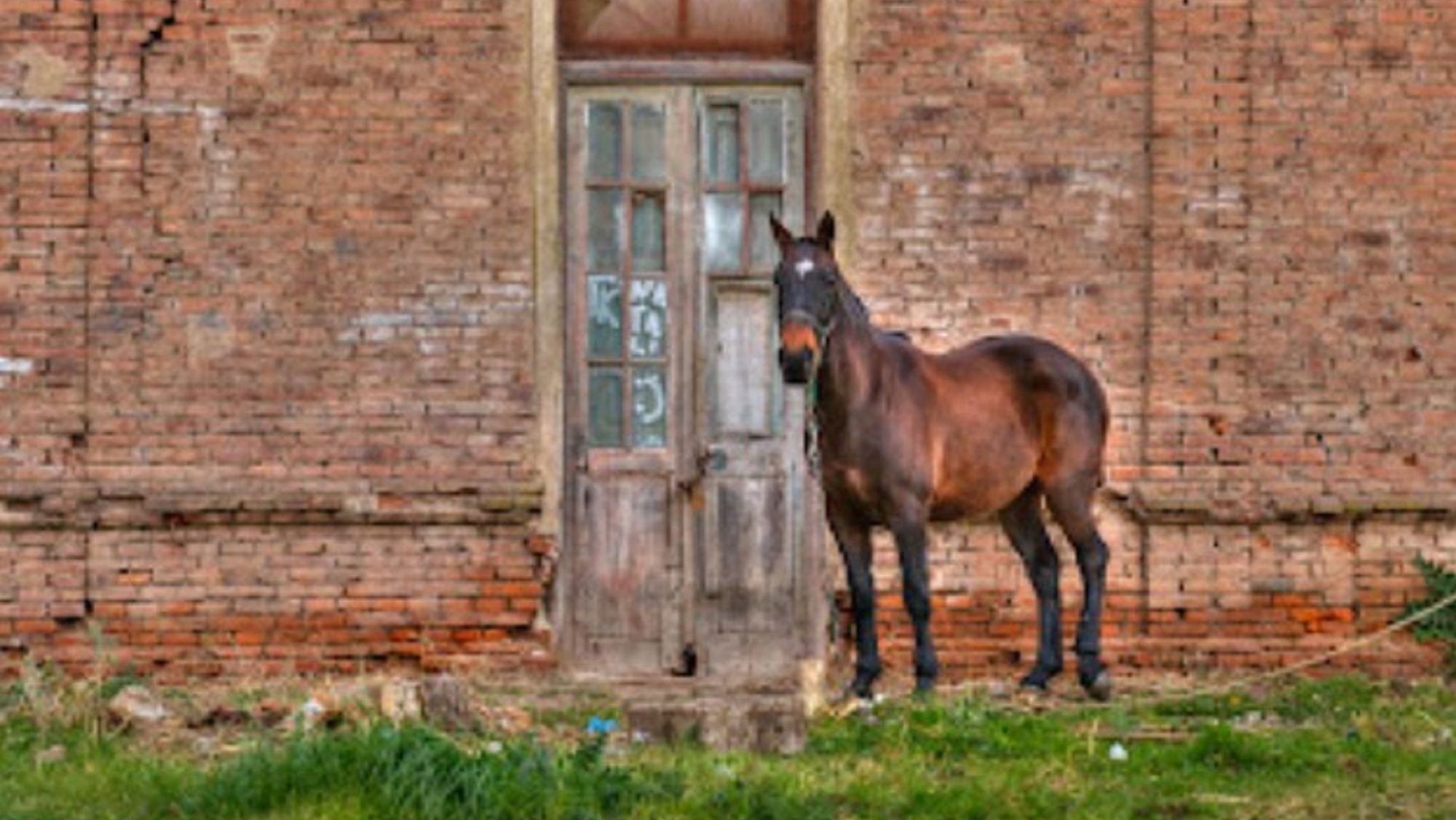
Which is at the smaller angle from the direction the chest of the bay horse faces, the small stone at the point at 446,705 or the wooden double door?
the small stone

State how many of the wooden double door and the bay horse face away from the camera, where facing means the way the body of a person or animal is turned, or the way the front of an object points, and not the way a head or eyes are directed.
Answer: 0

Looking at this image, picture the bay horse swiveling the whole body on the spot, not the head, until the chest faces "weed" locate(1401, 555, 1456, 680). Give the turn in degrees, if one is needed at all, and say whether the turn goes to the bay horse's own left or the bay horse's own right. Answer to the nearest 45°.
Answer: approximately 180°

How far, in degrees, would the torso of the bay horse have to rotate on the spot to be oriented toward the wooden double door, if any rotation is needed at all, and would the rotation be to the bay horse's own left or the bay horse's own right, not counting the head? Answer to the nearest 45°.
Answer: approximately 90° to the bay horse's own right

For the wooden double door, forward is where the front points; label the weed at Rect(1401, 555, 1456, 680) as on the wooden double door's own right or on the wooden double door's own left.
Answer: on the wooden double door's own left

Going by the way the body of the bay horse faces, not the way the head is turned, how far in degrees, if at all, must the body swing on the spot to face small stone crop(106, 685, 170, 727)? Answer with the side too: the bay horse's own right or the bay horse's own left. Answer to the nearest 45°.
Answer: approximately 45° to the bay horse's own right

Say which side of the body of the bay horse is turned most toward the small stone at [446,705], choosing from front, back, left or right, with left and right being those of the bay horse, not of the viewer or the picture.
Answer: front

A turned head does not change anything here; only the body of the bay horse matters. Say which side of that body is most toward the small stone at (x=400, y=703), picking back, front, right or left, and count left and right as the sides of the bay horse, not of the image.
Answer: front
